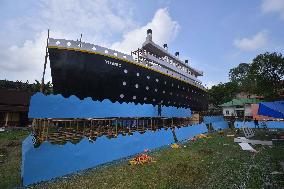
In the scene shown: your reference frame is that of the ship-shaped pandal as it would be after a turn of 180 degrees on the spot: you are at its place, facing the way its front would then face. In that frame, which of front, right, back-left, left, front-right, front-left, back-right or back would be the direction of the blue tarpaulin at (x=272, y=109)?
front-right

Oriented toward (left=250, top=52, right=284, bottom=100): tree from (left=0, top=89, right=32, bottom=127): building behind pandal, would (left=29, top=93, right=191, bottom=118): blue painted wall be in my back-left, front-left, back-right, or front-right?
front-right

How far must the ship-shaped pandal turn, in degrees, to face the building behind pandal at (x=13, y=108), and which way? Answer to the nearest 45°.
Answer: approximately 90° to its right

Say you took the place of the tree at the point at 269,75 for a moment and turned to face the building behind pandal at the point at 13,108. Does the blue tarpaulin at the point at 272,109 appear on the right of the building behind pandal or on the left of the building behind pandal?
left

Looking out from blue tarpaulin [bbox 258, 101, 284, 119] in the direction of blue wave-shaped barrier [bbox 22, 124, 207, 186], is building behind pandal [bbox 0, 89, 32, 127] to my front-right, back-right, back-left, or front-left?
front-right

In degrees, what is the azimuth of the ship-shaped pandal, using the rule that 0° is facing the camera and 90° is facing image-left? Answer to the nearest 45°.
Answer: approximately 45°

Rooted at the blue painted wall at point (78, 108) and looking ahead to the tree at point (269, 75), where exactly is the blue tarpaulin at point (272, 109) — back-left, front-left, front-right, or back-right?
front-right

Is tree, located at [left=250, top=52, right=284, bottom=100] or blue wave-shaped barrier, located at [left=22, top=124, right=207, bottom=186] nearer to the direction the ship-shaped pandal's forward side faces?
the blue wave-shaped barrier

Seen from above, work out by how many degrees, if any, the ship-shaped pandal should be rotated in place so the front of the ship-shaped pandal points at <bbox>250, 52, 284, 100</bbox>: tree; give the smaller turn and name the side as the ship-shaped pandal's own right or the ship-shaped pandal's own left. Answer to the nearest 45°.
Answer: approximately 180°

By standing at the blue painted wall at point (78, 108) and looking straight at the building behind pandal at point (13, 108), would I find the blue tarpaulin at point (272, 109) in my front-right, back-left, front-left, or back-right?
back-right
